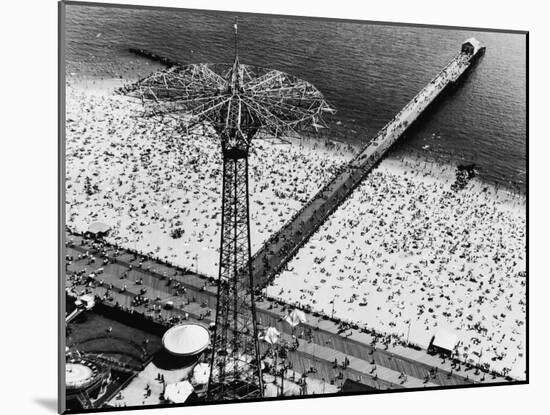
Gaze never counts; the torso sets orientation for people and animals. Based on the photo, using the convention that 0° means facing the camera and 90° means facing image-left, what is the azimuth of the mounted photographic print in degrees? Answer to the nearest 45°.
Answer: approximately 315°
